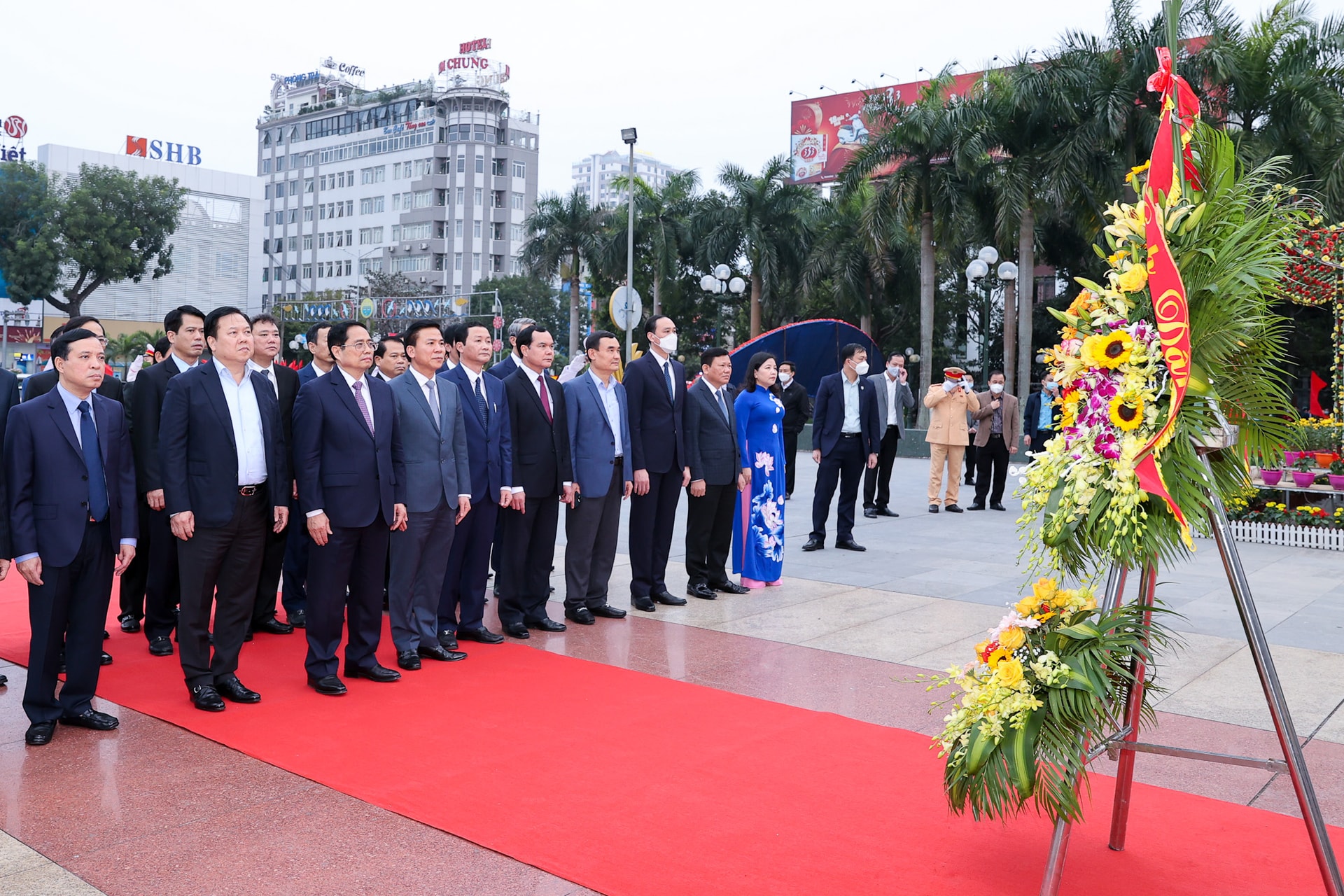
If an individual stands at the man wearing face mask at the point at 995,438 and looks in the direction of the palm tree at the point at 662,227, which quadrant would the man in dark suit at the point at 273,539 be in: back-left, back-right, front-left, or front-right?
back-left

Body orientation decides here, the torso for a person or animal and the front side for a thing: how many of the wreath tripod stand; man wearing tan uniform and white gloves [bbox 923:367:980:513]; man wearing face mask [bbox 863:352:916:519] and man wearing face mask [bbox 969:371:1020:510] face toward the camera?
3

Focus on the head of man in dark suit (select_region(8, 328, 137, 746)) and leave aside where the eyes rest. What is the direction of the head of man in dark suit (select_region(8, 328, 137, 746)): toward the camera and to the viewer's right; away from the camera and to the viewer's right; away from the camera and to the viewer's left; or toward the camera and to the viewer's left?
toward the camera and to the viewer's right

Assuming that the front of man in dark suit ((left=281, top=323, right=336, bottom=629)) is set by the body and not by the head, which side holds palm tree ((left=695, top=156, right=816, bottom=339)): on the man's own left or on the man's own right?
on the man's own left

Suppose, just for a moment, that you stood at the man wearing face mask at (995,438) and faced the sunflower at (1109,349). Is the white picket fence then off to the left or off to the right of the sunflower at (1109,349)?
left

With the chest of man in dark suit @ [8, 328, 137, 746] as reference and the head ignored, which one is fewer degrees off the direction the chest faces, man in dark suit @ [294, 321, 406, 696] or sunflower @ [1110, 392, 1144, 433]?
the sunflower

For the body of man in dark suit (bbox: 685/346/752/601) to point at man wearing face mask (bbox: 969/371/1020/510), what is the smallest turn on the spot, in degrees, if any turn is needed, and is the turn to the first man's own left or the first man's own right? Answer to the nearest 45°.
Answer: approximately 90° to the first man's own left

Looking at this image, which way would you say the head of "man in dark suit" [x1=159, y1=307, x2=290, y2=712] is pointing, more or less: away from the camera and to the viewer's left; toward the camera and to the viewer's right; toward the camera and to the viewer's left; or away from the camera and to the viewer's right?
toward the camera and to the viewer's right

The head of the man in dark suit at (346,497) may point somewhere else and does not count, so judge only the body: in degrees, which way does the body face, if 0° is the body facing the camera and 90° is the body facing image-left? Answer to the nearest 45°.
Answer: approximately 315°

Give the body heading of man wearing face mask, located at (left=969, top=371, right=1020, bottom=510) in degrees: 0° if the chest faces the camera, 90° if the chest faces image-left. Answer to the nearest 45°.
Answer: approximately 0°
